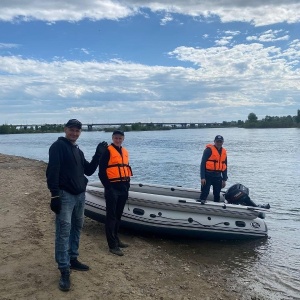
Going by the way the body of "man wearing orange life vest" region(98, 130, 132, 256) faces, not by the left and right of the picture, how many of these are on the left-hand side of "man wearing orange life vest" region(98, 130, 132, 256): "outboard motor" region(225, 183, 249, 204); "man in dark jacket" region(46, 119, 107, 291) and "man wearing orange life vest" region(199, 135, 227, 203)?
2

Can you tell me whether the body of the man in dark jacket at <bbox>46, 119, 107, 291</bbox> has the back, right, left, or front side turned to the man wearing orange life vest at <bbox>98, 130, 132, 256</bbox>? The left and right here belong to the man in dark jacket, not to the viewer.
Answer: left

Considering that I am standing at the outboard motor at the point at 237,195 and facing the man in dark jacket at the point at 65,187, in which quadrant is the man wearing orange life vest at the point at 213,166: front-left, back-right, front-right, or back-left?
front-right

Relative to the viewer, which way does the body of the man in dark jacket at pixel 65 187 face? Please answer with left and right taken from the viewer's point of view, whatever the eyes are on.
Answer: facing the viewer and to the right of the viewer

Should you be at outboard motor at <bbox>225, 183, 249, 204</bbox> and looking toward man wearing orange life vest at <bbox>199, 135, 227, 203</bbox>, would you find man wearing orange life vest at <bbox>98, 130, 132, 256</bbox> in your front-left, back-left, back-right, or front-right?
front-left

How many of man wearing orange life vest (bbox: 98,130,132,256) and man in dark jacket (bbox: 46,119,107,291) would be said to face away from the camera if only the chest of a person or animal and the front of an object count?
0

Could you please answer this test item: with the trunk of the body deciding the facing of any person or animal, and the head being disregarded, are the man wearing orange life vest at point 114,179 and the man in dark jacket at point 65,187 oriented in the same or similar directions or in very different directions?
same or similar directions

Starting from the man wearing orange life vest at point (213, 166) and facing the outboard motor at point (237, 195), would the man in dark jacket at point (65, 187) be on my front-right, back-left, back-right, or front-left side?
back-right

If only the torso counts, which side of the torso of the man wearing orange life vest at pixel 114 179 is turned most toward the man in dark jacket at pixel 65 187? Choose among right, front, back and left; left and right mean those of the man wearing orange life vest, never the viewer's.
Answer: right

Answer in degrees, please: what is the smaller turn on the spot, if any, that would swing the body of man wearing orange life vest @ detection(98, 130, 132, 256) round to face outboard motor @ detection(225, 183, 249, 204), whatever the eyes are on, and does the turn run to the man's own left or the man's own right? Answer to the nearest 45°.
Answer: approximately 90° to the man's own left

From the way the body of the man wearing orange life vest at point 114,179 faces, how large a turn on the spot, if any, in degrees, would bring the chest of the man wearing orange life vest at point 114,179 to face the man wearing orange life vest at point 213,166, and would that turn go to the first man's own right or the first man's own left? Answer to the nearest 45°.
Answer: approximately 90° to the first man's own left
